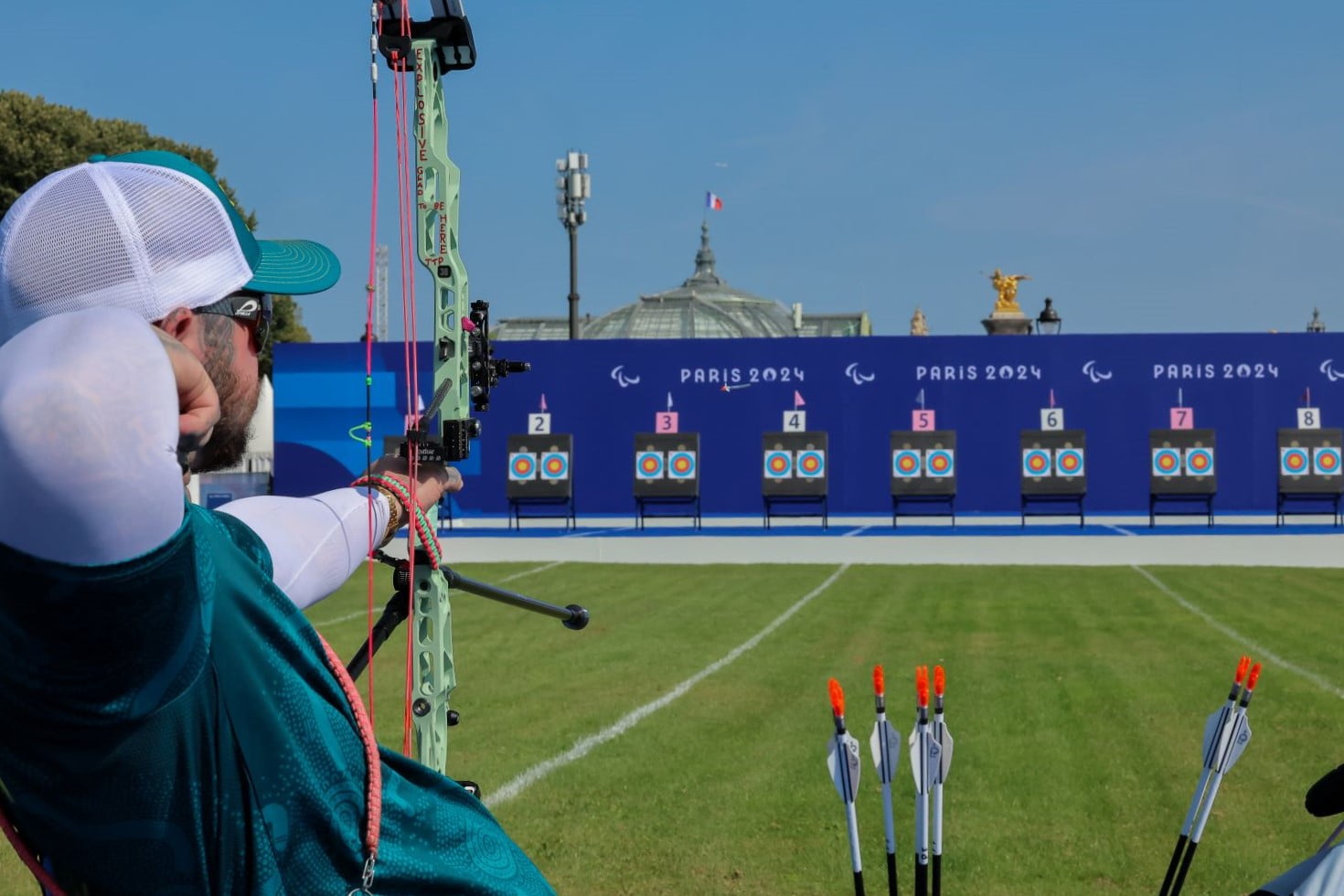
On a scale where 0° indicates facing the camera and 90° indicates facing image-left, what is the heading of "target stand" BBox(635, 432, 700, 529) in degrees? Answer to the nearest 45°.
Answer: approximately 0°

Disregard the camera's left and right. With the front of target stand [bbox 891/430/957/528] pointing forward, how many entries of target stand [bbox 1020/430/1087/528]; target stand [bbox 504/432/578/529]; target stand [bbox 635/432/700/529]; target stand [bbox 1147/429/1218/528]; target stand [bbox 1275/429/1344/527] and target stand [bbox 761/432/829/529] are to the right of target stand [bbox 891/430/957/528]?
3

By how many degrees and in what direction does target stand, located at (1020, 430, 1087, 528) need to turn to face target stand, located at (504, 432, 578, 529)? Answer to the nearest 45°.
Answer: approximately 90° to its right

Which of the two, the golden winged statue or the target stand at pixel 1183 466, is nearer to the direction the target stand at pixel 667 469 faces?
the target stand

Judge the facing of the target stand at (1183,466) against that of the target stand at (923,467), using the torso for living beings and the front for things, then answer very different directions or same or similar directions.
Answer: same or similar directions

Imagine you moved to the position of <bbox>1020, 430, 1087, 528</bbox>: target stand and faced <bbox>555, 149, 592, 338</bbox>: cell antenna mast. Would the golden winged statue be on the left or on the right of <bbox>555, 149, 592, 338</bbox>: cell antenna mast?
right

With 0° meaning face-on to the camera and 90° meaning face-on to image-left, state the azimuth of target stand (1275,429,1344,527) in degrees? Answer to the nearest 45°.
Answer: approximately 0°

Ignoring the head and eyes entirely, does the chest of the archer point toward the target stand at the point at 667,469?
no

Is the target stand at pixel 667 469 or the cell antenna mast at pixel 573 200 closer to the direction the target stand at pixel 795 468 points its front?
the target stand

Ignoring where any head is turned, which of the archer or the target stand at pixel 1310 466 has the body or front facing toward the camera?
the target stand

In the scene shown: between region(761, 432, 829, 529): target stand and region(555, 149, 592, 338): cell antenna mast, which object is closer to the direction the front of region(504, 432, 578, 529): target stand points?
the target stand

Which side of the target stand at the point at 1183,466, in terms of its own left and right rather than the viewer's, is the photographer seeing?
front

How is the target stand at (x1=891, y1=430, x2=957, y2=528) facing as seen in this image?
toward the camera

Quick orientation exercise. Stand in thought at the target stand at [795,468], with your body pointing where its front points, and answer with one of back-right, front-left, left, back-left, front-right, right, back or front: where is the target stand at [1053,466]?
left

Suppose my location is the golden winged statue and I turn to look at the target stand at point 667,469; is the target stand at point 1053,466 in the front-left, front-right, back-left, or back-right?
front-left

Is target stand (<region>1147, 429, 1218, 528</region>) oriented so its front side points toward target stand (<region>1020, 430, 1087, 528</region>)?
no

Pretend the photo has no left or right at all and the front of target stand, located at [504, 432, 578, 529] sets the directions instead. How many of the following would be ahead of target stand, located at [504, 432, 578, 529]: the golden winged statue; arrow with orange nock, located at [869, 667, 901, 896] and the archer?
2

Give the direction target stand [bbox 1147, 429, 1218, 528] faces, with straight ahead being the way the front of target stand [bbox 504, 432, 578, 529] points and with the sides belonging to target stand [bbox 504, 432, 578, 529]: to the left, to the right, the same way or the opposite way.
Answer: the same way

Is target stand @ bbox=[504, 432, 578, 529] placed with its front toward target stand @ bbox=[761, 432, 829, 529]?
no
